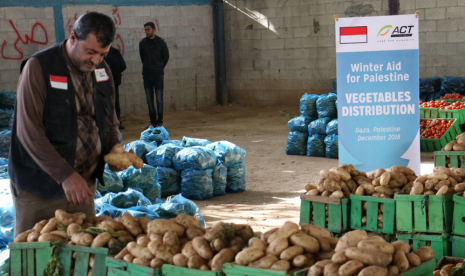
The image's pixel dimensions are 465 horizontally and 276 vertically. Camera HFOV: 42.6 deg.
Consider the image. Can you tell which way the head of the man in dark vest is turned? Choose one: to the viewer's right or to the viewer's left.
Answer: to the viewer's right

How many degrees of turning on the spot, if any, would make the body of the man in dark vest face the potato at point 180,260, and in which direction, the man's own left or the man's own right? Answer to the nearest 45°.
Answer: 0° — they already face it

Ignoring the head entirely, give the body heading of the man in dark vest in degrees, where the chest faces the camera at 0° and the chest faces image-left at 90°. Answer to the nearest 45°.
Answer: approximately 315°

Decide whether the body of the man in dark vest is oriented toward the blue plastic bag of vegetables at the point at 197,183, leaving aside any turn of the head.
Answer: no

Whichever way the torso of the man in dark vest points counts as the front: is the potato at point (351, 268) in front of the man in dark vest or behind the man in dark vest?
in front

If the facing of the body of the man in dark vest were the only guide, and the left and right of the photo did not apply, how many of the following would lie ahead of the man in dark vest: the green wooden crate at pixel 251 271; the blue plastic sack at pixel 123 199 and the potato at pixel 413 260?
2

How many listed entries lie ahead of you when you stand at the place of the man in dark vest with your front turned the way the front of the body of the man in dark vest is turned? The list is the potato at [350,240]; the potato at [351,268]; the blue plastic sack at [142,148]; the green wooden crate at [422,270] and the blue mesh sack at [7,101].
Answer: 3

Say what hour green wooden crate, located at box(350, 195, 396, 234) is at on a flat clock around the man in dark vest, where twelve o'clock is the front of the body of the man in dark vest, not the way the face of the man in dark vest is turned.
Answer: The green wooden crate is roughly at 10 o'clock from the man in dark vest.

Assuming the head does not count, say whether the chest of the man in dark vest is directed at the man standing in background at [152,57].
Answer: no

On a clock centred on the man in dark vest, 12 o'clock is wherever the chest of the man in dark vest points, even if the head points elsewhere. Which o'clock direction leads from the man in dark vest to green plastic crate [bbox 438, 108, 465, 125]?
The green plastic crate is roughly at 9 o'clock from the man in dark vest.

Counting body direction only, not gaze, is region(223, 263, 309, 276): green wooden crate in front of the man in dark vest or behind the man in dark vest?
in front

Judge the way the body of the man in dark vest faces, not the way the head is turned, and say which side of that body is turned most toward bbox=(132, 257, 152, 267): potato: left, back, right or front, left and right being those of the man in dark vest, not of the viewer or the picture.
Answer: front

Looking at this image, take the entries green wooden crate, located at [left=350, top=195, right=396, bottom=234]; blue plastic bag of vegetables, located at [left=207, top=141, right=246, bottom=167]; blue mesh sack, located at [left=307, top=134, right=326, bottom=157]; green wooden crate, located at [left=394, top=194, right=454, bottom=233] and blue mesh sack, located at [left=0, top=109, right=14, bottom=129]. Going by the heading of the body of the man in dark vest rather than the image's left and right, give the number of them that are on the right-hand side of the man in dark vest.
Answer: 0

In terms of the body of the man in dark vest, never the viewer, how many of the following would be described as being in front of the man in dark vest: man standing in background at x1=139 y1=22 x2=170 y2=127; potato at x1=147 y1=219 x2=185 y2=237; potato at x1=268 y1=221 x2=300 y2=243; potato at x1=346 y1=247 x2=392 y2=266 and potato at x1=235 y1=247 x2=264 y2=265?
4

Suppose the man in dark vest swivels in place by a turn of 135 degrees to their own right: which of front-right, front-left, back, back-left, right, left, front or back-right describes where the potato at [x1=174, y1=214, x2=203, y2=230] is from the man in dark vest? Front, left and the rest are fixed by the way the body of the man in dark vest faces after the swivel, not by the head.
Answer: back-left

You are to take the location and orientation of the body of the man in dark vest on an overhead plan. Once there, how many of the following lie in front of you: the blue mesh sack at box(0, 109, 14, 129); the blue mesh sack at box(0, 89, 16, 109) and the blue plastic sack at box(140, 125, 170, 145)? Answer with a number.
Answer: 0

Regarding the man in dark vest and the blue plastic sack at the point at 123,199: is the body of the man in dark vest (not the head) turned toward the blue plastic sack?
no

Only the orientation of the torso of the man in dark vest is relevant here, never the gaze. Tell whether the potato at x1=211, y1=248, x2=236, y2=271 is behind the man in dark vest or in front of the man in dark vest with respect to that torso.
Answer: in front
